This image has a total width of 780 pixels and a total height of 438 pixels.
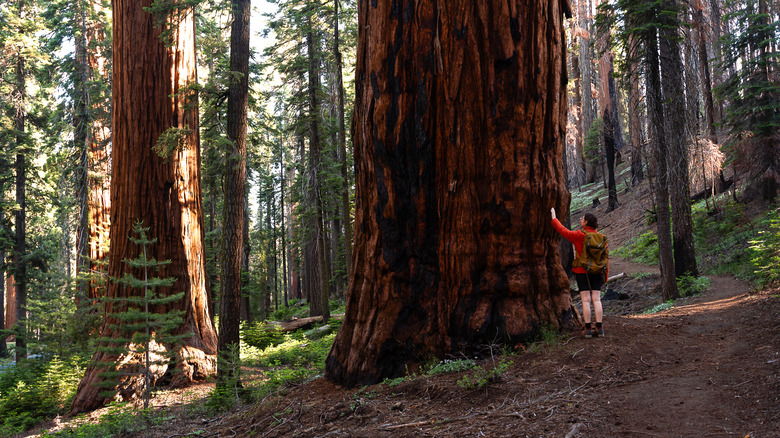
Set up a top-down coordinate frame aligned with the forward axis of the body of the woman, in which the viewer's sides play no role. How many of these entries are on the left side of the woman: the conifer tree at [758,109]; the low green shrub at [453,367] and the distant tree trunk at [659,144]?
1

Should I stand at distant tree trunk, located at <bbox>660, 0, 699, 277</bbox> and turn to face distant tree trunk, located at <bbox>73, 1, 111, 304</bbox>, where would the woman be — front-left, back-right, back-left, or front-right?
front-left

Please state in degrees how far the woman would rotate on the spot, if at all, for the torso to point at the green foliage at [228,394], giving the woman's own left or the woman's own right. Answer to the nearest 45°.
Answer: approximately 45° to the woman's own left

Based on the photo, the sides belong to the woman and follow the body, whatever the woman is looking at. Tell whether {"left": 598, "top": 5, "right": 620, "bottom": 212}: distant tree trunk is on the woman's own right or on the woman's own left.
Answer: on the woman's own right

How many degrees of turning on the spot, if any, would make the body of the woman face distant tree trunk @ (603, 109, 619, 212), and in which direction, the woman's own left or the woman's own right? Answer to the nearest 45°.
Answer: approximately 45° to the woman's own right

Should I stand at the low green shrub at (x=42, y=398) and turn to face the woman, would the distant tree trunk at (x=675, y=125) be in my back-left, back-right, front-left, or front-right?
front-left

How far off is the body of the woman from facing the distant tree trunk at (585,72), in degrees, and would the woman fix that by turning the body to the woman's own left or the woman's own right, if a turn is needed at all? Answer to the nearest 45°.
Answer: approximately 45° to the woman's own right

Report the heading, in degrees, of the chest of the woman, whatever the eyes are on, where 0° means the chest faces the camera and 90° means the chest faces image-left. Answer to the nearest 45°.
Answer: approximately 135°

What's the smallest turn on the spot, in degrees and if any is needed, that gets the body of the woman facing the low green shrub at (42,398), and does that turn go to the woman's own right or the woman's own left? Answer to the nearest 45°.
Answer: approximately 45° to the woman's own left

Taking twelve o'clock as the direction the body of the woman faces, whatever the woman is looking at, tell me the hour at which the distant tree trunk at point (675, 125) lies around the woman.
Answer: The distant tree trunk is roughly at 2 o'clock from the woman.

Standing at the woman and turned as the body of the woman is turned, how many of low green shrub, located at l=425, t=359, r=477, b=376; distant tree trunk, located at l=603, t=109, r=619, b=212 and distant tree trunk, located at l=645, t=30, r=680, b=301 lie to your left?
1

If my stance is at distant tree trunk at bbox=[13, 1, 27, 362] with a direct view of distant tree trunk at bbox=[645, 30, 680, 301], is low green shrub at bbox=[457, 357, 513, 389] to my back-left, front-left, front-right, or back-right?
front-right
